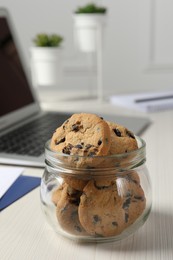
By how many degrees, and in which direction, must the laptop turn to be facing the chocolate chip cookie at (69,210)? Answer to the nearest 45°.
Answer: approximately 45° to its right

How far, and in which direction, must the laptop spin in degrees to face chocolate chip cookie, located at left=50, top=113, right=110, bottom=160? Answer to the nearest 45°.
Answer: approximately 45° to its right

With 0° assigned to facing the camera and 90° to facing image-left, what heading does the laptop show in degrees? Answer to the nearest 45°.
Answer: approximately 315°

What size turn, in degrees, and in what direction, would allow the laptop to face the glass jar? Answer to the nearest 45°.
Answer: approximately 45° to its right

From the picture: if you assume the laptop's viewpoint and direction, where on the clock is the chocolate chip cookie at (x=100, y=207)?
The chocolate chip cookie is roughly at 1 o'clock from the laptop.
